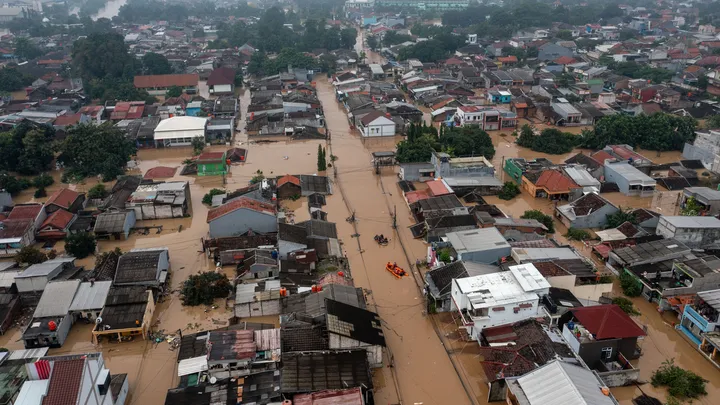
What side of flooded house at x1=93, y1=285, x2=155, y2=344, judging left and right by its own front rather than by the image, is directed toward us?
front

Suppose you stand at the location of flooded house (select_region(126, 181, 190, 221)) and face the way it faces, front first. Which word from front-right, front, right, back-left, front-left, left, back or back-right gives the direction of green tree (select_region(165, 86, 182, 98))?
back

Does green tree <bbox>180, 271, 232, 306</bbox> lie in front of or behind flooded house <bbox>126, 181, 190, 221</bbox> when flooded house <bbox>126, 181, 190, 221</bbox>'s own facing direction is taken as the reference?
in front

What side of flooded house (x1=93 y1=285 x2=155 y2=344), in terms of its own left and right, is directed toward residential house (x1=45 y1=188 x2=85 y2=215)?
back

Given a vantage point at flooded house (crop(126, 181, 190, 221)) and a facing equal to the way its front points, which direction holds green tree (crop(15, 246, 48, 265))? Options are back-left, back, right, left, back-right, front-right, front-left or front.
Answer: front-right

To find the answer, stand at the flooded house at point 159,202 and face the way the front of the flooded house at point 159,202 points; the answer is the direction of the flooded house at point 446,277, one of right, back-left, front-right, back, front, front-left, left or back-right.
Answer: front-left

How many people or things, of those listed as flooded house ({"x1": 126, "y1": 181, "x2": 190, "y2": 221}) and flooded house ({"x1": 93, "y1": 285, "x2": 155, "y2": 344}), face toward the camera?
2

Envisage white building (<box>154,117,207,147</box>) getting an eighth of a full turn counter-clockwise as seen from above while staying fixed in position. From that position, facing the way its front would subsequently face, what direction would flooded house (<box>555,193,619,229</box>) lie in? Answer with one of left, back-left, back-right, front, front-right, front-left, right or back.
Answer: front

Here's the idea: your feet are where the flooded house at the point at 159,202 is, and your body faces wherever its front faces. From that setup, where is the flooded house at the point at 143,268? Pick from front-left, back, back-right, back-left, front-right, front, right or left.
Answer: front

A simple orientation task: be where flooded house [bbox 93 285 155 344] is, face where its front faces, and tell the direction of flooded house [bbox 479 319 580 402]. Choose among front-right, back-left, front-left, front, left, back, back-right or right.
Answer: front-left

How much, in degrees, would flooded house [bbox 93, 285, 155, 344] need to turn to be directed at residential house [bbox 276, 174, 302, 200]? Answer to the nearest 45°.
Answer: approximately 135° to its left

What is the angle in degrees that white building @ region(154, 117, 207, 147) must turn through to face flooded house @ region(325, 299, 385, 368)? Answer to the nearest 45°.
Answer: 0° — it already faces it

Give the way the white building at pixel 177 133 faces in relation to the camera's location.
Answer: facing the viewer
